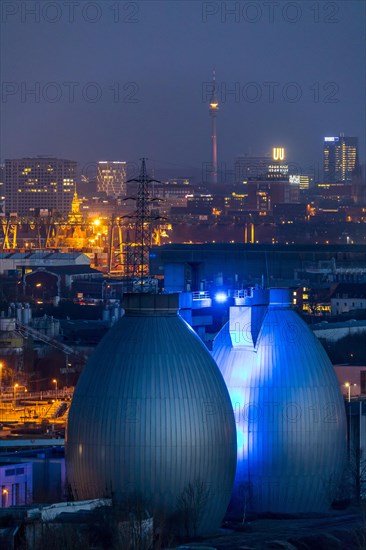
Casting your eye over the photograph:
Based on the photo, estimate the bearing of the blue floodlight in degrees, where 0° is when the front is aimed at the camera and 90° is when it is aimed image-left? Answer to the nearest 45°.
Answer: approximately 0°

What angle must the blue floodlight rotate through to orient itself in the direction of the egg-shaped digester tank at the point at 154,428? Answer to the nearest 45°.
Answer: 0° — it already faces it
